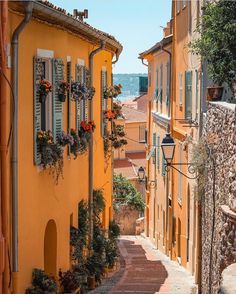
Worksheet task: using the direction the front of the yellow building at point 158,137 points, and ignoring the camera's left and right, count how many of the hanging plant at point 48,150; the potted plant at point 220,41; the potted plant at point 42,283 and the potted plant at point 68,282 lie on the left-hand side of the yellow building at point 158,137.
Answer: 4

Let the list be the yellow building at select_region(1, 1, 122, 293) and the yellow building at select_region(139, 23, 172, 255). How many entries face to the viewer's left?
1

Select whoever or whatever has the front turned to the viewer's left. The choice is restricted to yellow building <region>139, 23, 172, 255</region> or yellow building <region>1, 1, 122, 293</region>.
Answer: yellow building <region>139, 23, 172, 255</region>

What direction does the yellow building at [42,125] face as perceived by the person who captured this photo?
facing the viewer and to the right of the viewer

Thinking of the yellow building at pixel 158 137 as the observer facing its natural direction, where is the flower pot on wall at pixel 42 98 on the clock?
The flower pot on wall is roughly at 9 o'clock from the yellow building.

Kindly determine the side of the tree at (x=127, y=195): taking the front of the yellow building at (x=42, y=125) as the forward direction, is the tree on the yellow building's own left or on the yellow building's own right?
on the yellow building's own left

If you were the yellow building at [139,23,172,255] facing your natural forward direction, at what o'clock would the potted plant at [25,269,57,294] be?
The potted plant is roughly at 9 o'clock from the yellow building.

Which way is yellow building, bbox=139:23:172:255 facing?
to the viewer's left
